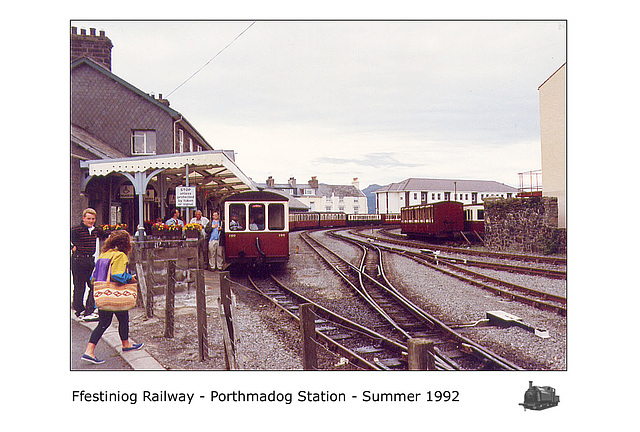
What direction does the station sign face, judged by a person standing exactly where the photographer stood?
facing the viewer

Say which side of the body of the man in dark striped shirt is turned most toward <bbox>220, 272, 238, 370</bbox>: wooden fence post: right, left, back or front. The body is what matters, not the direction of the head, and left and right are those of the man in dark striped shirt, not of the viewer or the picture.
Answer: front

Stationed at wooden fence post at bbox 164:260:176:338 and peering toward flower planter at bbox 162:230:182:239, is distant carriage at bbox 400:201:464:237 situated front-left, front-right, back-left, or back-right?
front-right

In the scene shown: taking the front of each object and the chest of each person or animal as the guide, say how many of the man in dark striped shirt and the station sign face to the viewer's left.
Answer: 0

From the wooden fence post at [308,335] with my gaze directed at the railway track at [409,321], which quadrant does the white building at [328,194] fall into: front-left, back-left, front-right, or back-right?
front-left

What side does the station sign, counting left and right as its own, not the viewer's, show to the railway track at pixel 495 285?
left

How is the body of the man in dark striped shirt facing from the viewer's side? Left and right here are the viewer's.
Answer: facing the viewer and to the right of the viewer

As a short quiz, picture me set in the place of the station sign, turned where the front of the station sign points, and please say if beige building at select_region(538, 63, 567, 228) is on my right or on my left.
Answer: on my left
